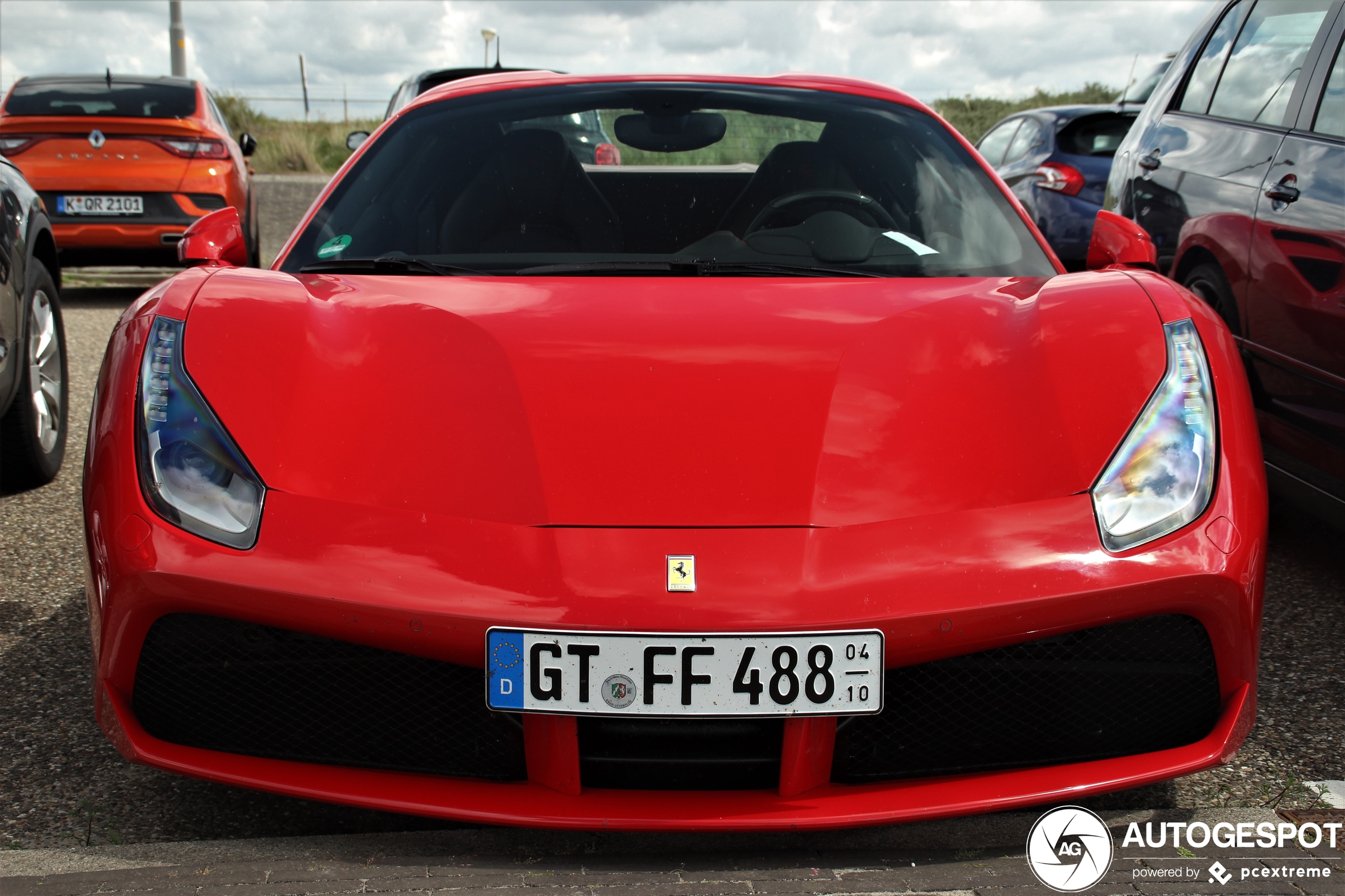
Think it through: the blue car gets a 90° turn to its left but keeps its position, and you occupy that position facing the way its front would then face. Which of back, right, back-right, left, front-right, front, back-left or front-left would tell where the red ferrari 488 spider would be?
front-left

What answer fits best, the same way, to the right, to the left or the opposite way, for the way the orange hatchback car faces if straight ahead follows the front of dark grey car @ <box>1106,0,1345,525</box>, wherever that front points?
the opposite way

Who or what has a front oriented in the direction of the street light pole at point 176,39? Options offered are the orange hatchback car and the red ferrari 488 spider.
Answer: the orange hatchback car

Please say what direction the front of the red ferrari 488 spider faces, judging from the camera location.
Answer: facing the viewer

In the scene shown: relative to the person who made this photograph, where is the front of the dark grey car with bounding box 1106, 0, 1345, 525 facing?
facing the viewer and to the right of the viewer

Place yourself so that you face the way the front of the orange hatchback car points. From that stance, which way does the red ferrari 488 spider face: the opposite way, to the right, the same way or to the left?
the opposite way

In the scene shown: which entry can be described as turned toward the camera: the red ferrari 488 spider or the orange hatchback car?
the red ferrari 488 spider

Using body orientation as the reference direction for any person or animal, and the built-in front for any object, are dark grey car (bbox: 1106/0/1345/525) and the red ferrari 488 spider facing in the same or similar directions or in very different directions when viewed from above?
same or similar directions

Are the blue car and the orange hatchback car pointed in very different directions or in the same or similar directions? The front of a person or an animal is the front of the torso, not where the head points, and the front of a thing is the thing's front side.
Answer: same or similar directions

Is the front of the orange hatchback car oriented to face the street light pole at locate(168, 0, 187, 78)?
yes

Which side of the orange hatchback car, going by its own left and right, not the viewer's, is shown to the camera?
back

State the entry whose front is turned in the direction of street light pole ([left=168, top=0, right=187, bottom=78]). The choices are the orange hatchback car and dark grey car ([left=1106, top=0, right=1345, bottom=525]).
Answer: the orange hatchback car

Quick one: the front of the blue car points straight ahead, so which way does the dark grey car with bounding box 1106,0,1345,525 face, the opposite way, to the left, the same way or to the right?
the opposite way

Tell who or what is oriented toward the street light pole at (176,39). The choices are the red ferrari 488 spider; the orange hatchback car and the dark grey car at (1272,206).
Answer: the orange hatchback car

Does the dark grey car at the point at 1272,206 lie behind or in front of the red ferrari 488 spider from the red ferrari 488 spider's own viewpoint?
behind

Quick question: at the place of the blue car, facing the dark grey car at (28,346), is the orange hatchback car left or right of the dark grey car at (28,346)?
right
